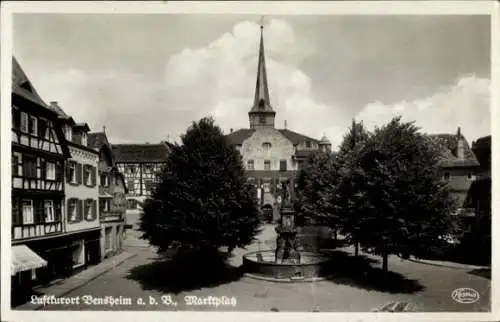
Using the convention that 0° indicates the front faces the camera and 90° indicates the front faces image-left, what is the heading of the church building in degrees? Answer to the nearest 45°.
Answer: approximately 0°

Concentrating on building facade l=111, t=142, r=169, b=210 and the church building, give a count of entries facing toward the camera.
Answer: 2

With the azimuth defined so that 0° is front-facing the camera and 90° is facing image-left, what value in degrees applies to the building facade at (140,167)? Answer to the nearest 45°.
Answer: approximately 0°
